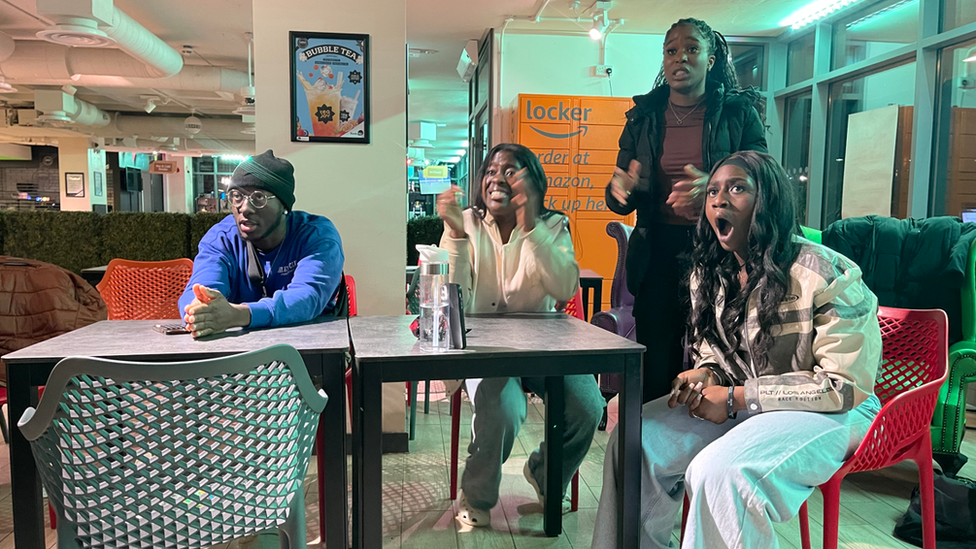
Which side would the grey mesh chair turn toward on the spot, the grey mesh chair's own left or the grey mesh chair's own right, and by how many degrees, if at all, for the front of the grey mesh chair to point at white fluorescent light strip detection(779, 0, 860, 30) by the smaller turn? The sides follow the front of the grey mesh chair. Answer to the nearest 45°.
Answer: approximately 45° to the grey mesh chair's own right

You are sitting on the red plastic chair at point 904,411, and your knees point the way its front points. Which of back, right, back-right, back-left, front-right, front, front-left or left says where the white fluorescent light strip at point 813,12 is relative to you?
back-right

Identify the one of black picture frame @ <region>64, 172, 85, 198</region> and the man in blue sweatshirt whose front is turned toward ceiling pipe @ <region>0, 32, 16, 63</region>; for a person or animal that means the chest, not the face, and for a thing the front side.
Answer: the black picture frame

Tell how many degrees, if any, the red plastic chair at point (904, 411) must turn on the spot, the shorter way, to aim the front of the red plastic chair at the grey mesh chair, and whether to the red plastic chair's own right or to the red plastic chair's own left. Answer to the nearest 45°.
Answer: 0° — it already faces it

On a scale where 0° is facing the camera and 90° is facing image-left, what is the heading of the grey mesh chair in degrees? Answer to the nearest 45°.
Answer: approximately 180°

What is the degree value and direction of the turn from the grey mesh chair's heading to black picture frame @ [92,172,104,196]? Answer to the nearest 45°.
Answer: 0° — it already faces it

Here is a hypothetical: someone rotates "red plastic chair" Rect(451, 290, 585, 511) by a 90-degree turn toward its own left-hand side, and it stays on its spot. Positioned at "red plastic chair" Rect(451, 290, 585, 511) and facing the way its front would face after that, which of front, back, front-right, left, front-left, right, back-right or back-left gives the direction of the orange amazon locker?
left
